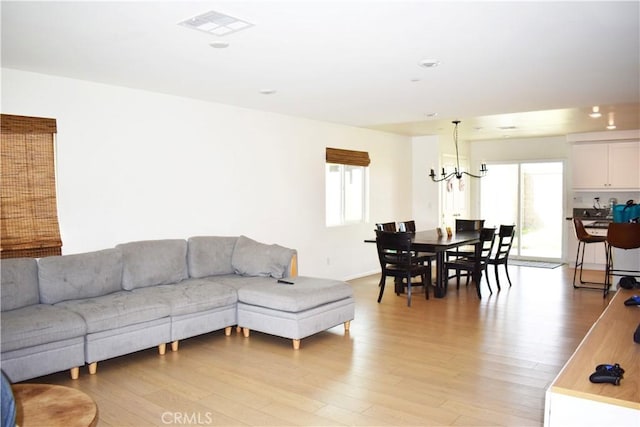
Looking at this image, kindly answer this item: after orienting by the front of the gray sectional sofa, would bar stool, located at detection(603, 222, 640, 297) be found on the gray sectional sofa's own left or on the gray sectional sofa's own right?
on the gray sectional sofa's own left

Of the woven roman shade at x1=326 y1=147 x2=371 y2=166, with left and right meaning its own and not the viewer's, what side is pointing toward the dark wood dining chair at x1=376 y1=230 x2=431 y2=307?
front

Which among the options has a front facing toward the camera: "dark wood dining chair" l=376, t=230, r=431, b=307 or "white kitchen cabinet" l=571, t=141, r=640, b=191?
the white kitchen cabinet

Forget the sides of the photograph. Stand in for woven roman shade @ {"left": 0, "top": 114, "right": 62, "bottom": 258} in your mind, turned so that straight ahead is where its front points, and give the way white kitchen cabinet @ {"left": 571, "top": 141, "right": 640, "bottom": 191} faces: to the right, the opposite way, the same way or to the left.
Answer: to the right

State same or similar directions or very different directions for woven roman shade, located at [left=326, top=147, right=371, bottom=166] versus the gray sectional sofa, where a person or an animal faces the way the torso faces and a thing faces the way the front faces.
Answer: same or similar directions

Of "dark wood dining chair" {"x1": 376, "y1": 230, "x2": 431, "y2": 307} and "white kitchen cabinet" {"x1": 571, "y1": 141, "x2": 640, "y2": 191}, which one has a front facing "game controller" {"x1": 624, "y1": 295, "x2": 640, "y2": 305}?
the white kitchen cabinet

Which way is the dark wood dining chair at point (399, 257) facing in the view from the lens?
facing away from the viewer and to the right of the viewer

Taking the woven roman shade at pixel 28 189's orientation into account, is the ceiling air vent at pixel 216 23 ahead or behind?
ahead

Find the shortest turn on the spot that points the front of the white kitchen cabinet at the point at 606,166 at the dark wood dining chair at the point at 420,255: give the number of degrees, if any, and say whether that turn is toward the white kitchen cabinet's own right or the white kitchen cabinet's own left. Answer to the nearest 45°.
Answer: approximately 45° to the white kitchen cabinet's own right

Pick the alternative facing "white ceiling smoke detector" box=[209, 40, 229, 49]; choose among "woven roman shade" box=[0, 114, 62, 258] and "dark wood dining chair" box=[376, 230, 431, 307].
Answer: the woven roman shade

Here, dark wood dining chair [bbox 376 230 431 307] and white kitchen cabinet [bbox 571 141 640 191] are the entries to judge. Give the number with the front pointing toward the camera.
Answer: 1

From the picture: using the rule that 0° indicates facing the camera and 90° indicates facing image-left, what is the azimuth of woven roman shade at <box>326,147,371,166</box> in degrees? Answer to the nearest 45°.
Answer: approximately 315°

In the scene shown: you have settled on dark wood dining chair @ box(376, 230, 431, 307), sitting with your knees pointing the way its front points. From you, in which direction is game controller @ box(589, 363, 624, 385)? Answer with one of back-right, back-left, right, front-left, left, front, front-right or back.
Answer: back-right

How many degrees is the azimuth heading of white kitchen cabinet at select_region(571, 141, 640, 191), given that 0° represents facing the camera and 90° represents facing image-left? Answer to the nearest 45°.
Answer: approximately 0°

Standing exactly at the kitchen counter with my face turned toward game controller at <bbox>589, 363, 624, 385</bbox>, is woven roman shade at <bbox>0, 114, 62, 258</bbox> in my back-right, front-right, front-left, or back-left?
front-right

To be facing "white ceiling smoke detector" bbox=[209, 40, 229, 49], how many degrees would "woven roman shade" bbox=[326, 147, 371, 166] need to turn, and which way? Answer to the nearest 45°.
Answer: approximately 45° to its right

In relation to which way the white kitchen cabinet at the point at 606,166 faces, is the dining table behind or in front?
in front
